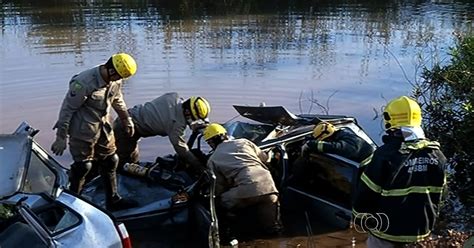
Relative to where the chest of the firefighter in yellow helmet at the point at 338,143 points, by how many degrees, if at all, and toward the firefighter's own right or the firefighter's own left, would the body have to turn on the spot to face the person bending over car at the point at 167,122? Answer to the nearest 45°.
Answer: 0° — they already face them

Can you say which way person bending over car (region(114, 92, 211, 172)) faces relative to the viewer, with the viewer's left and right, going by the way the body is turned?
facing to the right of the viewer

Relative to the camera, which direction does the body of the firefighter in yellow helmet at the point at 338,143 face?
to the viewer's left

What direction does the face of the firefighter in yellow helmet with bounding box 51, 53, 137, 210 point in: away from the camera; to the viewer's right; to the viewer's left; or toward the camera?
to the viewer's right

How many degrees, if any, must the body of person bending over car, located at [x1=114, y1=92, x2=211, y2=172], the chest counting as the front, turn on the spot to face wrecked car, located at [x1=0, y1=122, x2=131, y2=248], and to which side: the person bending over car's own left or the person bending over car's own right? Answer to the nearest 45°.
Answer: approximately 90° to the person bending over car's own right

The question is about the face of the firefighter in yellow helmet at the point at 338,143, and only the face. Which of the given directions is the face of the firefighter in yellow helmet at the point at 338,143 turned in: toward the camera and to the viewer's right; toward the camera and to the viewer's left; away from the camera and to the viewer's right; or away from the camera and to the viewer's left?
away from the camera and to the viewer's left

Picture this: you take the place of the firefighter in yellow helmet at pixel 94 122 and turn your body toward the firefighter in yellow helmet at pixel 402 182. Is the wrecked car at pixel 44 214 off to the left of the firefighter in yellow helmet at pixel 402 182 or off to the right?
right

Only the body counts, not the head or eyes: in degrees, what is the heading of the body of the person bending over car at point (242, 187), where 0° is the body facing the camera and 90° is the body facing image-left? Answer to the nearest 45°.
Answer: approximately 135°

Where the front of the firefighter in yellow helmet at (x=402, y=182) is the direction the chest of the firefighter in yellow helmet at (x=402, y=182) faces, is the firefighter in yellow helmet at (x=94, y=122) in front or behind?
in front

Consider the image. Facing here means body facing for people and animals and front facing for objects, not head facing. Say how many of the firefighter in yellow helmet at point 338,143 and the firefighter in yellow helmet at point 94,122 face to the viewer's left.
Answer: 1

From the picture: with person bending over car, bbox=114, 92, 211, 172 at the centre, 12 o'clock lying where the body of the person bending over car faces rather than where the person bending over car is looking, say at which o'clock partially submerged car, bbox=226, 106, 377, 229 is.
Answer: The partially submerged car is roughly at 1 o'clock from the person bending over car.
